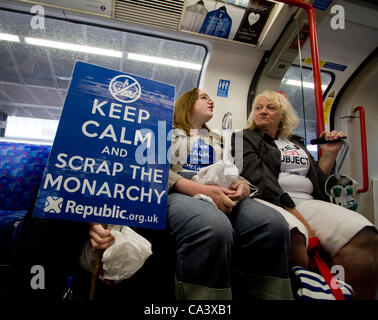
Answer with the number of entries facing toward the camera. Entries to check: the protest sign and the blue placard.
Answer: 2

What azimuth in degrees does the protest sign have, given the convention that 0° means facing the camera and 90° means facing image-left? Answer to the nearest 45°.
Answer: approximately 0°

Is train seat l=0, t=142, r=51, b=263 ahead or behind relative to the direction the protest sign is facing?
behind

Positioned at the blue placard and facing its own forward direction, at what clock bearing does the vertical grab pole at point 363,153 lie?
The vertical grab pole is roughly at 8 o'clock from the blue placard.
